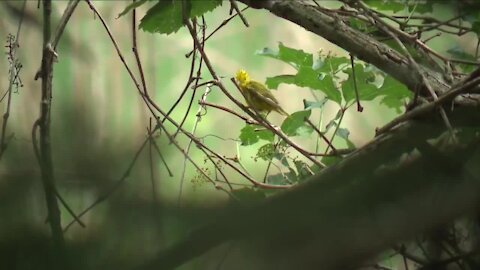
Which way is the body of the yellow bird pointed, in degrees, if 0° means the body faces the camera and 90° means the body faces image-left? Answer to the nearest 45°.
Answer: approximately 90°
